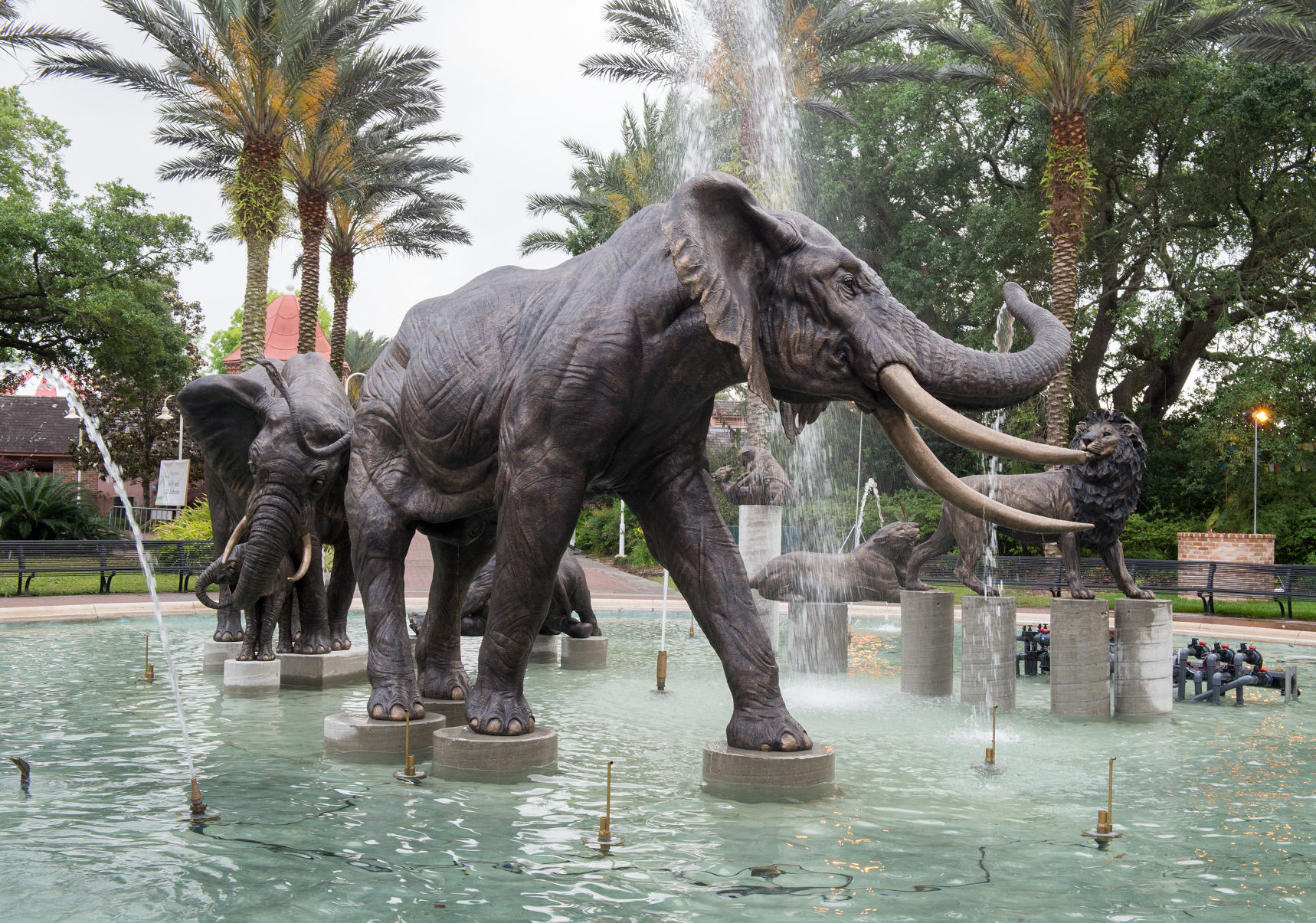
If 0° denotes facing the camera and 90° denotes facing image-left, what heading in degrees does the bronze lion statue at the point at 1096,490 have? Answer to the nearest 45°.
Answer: approximately 270°

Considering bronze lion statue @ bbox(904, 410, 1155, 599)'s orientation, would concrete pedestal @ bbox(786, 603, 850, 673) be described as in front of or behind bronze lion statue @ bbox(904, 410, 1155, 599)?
behind

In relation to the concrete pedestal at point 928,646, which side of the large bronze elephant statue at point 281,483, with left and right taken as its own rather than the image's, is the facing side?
left

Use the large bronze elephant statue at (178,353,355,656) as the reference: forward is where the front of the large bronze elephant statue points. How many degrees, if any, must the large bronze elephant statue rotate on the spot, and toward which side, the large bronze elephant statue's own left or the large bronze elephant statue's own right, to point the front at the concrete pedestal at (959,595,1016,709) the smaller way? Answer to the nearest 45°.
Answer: approximately 90° to the large bronze elephant statue's own left

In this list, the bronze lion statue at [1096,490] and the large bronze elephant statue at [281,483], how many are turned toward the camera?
1

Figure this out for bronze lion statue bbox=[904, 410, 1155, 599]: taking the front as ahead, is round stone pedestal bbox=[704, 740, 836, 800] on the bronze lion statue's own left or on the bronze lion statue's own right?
on the bronze lion statue's own right

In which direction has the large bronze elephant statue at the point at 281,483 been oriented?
toward the camera

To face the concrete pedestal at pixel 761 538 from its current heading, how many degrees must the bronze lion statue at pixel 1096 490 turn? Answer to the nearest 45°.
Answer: approximately 135° to its left

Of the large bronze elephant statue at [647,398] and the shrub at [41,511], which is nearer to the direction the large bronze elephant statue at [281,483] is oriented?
the large bronze elephant statue

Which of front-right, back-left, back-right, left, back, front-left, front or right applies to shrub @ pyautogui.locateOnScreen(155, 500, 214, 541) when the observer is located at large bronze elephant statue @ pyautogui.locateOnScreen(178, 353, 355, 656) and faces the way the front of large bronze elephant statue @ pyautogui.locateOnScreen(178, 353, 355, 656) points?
back

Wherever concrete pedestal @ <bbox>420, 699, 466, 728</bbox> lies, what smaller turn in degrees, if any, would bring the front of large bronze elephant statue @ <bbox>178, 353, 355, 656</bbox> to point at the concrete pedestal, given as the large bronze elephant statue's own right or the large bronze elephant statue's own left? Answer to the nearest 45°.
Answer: approximately 45° to the large bronze elephant statue's own left

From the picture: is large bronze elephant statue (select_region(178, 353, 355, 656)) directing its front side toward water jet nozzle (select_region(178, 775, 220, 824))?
yes

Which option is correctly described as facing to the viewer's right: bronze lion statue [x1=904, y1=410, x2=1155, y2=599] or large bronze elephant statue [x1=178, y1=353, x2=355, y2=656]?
the bronze lion statue

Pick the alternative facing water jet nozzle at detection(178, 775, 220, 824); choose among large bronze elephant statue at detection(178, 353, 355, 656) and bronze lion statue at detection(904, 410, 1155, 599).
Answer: the large bronze elephant statue

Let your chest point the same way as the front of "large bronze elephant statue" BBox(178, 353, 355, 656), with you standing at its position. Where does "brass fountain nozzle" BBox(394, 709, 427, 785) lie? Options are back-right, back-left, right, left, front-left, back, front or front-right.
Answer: front
